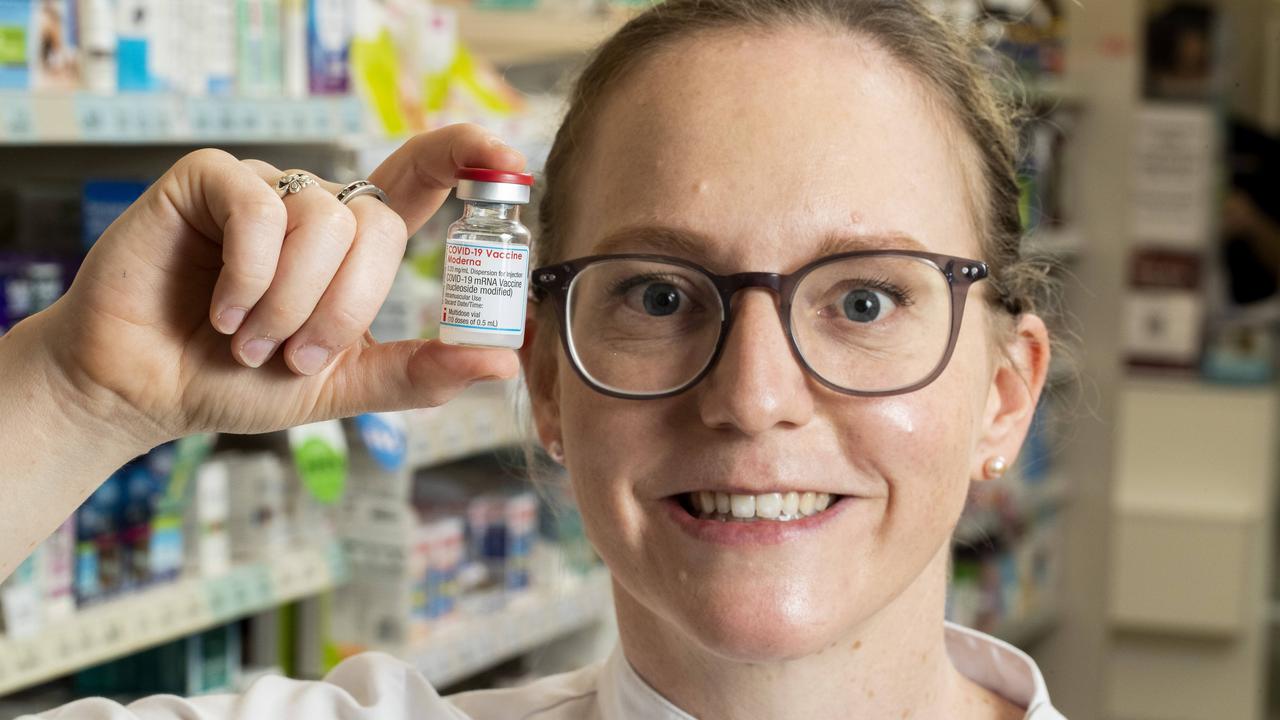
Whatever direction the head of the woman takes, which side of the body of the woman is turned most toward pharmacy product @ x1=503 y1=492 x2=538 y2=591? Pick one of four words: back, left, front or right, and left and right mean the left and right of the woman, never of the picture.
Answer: back

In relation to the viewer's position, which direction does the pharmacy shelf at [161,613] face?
facing the viewer and to the right of the viewer

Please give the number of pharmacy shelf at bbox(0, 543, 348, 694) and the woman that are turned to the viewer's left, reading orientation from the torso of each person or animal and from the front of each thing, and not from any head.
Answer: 0

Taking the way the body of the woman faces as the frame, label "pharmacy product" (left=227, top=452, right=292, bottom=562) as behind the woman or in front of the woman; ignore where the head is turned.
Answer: behind

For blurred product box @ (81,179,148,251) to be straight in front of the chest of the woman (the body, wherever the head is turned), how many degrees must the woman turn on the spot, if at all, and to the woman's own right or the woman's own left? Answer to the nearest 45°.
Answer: approximately 135° to the woman's own right

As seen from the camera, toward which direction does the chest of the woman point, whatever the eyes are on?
toward the camera

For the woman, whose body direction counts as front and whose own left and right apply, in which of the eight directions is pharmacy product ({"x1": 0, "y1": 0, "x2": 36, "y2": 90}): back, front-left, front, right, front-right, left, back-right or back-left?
back-right

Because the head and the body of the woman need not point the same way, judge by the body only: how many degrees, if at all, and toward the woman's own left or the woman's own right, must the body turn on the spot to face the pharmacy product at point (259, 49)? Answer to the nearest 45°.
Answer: approximately 135° to the woman's own right

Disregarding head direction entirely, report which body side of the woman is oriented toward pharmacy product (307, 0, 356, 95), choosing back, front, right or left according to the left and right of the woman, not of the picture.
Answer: back
